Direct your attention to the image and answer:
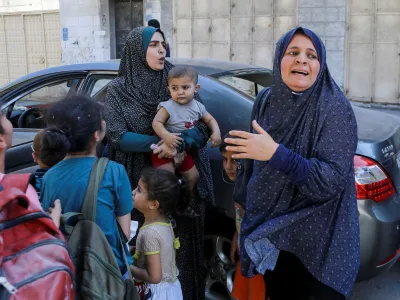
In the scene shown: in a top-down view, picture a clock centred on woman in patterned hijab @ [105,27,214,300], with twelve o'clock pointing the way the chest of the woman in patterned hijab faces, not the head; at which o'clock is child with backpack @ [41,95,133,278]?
The child with backpack is roughly at 2 o'clock from the woman in patterned hijab.

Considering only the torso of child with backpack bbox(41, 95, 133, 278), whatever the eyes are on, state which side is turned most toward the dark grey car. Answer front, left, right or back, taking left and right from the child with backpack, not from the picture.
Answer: front

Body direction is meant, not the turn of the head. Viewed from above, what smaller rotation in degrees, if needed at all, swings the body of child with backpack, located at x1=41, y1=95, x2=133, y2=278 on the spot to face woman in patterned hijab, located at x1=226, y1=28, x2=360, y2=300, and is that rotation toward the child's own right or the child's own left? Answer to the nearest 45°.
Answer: approximately 45° to the child's own right

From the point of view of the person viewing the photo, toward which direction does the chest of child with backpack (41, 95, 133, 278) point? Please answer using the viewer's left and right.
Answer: facing away from the viewer and to the right of the viewer

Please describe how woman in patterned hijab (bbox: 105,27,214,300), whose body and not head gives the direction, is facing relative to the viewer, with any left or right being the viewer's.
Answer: facing the viewer and to the right of the viewer

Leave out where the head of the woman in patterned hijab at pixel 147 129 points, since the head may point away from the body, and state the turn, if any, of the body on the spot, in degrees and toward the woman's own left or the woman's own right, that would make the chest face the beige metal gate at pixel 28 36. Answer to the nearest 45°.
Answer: approximately 135° to the woman's own left
